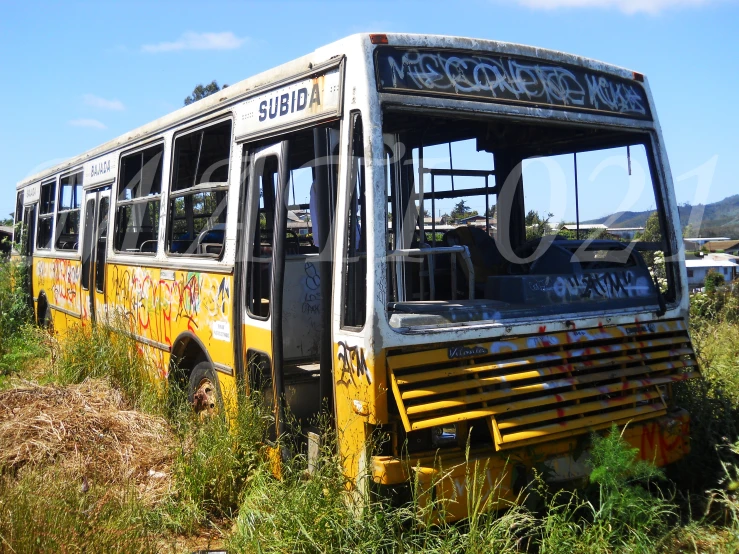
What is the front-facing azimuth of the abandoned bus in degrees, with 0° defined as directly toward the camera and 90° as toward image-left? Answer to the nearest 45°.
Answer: approximately 315°

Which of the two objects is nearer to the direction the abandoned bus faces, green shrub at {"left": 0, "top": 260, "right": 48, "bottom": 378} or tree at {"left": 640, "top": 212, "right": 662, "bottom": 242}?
the tree

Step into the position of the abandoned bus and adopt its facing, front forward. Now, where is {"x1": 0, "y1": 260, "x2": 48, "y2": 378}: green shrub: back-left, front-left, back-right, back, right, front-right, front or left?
back

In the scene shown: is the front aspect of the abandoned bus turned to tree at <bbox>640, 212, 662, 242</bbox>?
no
